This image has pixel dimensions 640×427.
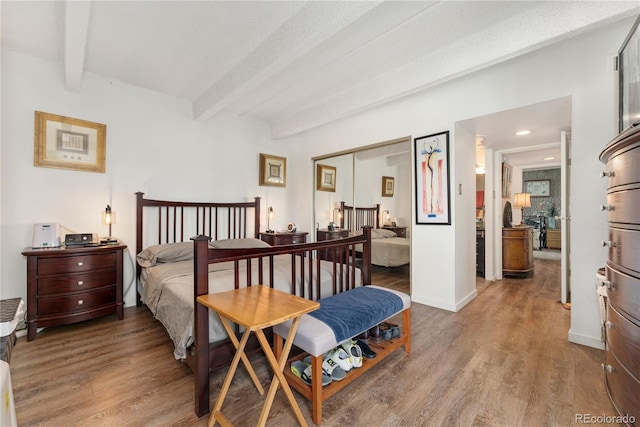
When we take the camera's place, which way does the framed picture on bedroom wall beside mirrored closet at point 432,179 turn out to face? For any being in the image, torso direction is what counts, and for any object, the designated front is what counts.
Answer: facing the viewer and to the left of the viewer

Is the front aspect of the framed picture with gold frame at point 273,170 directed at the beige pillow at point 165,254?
no

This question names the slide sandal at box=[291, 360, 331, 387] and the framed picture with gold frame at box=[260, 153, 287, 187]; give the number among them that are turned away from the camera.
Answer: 0

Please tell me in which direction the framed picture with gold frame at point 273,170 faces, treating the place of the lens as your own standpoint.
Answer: facing the viewer and to the right of the viewer

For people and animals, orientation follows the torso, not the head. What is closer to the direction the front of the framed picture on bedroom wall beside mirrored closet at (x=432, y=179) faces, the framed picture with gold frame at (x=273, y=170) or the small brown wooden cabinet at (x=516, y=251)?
the framed picture with gold frame

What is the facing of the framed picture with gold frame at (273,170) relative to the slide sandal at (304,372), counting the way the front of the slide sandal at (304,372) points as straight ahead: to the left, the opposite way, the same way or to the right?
the same way

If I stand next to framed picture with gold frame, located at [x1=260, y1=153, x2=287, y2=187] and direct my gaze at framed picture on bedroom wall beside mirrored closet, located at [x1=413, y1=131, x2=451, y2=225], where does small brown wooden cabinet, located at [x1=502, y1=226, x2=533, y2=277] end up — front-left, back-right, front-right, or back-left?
front-left

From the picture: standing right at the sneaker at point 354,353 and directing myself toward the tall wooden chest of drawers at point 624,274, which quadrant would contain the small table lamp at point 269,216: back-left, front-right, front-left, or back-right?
back-left

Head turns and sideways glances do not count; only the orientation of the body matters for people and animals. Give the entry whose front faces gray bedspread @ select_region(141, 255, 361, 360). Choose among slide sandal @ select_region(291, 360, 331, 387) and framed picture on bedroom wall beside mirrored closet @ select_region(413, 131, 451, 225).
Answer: the framed picture on bedroom wall beside mirrored closet

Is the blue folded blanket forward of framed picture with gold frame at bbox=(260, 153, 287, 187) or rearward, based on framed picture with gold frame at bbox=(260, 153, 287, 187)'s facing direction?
forward

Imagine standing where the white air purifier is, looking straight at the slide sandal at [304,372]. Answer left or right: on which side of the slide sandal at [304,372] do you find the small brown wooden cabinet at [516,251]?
left

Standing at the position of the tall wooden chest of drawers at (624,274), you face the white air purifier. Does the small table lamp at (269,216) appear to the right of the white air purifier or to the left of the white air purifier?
right

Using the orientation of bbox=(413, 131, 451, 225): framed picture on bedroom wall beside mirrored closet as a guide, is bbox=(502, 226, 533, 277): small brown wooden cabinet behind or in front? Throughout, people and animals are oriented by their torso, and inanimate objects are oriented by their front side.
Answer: behind

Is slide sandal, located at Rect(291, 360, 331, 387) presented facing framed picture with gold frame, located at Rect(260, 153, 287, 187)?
no

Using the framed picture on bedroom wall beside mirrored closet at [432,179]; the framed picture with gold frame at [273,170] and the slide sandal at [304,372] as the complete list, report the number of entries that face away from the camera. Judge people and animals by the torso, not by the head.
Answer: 0

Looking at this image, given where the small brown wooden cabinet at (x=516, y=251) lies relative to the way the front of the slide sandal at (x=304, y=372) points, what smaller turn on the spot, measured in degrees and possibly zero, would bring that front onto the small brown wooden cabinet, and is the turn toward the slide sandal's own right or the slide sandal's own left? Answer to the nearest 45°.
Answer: approximately 90° to the slide sandal's own left

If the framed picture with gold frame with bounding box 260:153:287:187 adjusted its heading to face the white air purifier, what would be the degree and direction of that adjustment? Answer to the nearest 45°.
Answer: approximately 90° to its right

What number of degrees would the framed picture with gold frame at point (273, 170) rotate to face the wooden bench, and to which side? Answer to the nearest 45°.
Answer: approximately 45° to its right

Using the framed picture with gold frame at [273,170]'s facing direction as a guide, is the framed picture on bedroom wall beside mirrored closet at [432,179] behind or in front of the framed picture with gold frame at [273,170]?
in front

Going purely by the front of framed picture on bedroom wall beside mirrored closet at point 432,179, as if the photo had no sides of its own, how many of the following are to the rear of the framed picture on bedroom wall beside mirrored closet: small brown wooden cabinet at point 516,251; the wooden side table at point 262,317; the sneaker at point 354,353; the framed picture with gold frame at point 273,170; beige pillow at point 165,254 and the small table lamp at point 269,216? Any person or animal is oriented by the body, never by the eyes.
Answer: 1
